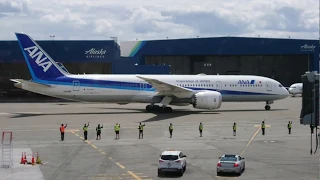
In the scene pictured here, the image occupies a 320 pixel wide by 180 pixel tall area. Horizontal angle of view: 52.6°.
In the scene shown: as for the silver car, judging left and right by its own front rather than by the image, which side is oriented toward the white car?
left

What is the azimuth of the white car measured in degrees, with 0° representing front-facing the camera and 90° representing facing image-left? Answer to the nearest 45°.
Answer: approximately 180°

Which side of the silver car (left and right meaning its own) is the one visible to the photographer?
back

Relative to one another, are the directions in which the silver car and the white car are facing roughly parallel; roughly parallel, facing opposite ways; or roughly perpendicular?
roughly parallel

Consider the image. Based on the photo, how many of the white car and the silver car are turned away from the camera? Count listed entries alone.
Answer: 2

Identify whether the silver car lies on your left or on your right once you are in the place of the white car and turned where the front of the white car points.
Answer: on your right
